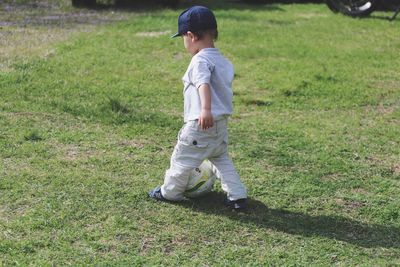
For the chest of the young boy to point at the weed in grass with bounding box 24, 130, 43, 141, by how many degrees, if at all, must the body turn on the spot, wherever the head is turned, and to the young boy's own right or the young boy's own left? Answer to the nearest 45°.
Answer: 0° — they already face it

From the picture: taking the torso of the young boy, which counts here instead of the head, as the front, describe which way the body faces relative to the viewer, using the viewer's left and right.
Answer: facing away from the viewer and to the left of the viewer
